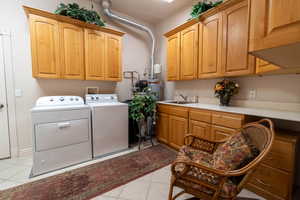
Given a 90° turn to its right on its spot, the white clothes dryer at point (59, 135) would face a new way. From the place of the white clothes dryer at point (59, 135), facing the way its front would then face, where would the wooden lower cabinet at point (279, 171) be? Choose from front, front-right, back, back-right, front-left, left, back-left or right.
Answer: back-left

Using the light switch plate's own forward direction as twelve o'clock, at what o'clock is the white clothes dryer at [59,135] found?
The white clothes dryer is roughly at 11 o'clock from the light switch plate.

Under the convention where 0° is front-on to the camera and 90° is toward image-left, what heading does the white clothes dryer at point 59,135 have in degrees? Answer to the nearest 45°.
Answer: approximately 0°

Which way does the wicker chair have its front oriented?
to the viewer's left

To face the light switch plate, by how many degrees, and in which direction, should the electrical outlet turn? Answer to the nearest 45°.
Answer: approximately 45° to its right

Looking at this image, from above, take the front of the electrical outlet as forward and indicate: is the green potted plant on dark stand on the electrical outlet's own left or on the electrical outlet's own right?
on the electrical outlet's own right

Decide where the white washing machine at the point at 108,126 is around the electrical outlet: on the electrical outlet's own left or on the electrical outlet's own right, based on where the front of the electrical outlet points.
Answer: on the electrical outlet's own right

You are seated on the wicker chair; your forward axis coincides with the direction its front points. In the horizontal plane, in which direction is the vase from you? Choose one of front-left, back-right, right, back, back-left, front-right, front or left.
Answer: right

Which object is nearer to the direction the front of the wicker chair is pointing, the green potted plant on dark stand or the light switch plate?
the light switch plate

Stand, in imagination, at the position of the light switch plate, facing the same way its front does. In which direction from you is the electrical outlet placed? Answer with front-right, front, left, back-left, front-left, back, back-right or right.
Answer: front-left

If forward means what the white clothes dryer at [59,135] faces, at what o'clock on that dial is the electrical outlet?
The electrical outlet is roughly at 10 o'clock from the white clothes dryer.

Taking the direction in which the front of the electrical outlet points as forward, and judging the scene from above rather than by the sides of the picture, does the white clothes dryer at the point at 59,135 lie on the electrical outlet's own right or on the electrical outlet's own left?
on the electrical outlet's own right

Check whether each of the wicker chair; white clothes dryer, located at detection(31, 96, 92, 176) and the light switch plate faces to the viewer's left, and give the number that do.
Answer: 1
